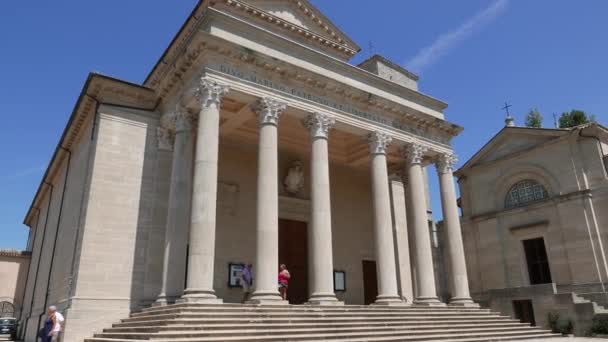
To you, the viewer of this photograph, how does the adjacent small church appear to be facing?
facing the viewer and to the left of the viewer

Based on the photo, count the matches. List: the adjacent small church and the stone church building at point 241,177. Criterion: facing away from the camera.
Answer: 0

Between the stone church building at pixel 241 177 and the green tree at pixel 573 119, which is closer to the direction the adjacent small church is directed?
the stone church building

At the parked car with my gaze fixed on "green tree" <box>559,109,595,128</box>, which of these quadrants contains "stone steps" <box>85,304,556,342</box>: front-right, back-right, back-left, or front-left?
front-right

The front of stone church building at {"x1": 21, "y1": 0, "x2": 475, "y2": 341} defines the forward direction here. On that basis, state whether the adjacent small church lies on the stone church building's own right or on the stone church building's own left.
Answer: on the stone church building's own left

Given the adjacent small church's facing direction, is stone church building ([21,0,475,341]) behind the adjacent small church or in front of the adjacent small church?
in front

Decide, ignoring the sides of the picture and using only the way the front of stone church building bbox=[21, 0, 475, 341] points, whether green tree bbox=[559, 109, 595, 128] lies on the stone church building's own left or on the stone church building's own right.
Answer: on the stone church building's own left

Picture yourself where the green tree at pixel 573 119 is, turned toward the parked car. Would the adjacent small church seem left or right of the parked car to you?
left

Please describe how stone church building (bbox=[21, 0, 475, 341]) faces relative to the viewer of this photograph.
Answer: facing the viewer and to the right of the viewer

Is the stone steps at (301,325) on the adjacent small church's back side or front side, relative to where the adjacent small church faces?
on the front side
